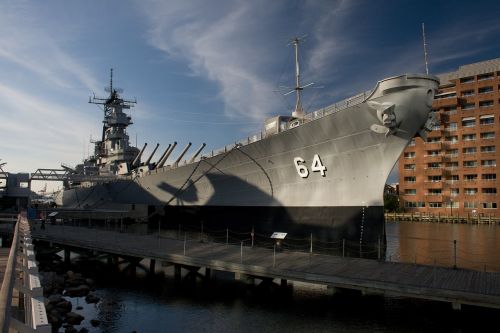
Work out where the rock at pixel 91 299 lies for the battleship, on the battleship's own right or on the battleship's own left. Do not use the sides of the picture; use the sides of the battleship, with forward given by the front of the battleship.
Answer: on the battleship's own right

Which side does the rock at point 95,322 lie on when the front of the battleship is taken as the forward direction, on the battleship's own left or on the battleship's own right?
on the battleship's own right

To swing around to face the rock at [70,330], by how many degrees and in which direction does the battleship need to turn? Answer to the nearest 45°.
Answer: approximately 90° to its right

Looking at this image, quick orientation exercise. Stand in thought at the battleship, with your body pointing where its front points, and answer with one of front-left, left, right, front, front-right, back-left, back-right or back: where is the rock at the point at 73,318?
right

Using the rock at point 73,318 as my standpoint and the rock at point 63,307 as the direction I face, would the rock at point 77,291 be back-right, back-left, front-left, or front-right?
front-right

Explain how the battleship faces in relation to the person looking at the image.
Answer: facing the viewer and to the right of the viewer

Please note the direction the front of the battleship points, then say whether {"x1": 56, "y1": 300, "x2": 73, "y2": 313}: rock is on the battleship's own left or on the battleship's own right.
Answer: on the battleship's own right
